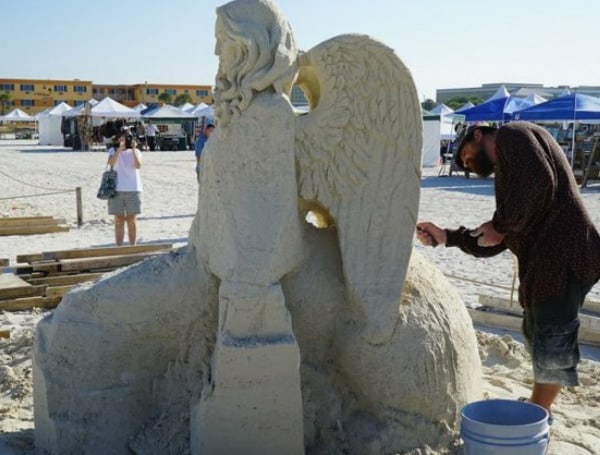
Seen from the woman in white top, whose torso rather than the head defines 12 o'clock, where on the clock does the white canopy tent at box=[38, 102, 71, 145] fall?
The white canopy tent is roughly at 6 o'clock from the woman in white top.

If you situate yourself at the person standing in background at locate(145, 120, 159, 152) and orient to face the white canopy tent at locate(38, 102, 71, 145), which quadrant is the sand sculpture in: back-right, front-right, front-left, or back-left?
back-left

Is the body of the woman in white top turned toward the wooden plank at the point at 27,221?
no

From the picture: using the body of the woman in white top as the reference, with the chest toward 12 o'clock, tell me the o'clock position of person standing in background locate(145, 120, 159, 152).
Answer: The person standing in background is roughly at 6 o'clock from the woman in white top.

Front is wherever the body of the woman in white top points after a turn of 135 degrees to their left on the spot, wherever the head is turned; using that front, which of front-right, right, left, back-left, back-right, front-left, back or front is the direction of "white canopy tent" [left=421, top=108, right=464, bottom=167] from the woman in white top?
front

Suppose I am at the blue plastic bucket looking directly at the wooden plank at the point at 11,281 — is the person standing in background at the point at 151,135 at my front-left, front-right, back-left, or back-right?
front-right

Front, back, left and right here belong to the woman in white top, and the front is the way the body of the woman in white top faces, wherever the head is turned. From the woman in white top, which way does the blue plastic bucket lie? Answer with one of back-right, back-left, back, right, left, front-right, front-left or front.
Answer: front

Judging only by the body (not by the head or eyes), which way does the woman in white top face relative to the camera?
toward the camera

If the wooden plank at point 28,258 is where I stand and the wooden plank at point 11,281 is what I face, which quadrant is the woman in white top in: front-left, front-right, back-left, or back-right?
back-left

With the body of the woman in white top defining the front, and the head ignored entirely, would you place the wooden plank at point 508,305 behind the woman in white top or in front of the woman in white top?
in front

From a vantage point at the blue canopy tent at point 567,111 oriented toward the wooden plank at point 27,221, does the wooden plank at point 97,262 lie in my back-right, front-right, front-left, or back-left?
front-left

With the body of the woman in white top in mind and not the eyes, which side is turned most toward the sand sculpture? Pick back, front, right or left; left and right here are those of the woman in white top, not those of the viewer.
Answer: front

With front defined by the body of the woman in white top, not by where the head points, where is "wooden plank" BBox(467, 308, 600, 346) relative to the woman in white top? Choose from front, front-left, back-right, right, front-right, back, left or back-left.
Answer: front-left

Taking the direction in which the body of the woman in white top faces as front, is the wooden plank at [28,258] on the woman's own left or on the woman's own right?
on the woman's own right

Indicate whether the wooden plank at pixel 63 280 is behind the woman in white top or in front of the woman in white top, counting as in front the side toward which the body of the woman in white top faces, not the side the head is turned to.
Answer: in front

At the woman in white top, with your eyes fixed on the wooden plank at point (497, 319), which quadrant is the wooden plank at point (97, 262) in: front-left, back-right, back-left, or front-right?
front-right

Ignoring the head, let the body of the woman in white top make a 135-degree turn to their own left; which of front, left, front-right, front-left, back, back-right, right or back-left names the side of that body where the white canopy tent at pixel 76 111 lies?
front-left
